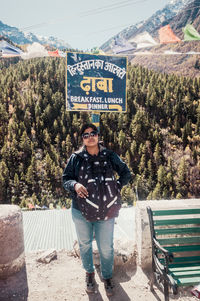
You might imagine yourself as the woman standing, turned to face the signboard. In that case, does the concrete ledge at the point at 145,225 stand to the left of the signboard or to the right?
right

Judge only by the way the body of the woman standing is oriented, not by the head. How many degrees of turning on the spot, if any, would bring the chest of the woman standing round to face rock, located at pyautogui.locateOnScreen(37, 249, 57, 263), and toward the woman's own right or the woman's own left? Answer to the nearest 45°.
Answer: approximately 135° to the woman's own right

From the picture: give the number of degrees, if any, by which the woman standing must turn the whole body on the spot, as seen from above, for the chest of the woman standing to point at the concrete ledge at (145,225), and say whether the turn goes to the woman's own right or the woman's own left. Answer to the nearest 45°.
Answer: approximately 135° to the woman's own left

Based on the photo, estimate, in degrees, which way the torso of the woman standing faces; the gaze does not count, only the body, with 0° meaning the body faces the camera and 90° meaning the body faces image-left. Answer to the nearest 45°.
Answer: approximately 0°

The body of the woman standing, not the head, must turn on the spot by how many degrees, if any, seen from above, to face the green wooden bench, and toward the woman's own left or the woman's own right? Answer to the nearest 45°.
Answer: approximately 90° to the woman's own left

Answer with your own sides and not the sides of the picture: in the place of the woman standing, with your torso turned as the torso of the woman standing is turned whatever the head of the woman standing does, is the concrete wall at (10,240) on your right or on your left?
on your right

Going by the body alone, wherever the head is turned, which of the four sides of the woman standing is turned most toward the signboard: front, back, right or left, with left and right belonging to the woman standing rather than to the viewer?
back
